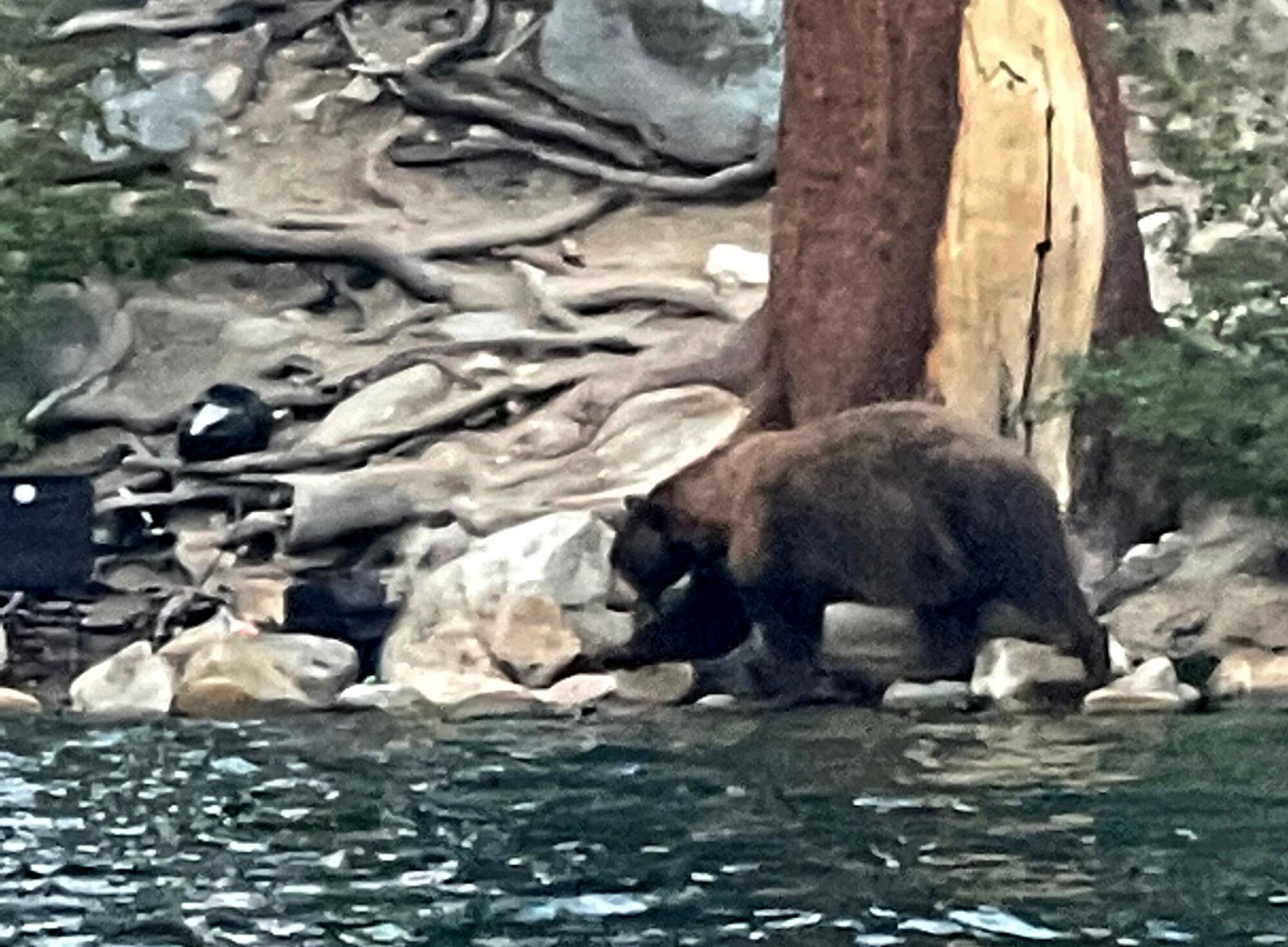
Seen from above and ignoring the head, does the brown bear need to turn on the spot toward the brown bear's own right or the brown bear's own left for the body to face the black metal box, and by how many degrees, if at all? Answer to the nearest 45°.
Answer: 0° — it already faces it

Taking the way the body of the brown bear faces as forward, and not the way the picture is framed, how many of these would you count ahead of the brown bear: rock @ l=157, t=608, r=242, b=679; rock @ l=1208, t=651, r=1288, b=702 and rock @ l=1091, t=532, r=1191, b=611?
1

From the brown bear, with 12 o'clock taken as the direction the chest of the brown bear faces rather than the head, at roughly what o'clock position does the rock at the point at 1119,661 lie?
The rock is roughly at 6 o'clock from the brown bear.

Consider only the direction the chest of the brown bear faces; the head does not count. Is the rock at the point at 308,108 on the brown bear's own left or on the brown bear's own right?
on the brown bear's own right

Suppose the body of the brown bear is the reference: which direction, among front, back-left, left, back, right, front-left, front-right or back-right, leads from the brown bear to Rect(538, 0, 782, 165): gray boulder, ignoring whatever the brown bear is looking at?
right

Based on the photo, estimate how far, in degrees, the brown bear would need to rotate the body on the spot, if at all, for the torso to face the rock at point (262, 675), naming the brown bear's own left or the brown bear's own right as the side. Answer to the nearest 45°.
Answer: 0° — it already faces it

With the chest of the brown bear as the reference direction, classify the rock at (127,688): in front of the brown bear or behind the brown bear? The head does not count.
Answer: in front

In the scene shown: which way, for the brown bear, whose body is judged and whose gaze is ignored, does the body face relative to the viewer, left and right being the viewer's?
facing to the left of the viewer

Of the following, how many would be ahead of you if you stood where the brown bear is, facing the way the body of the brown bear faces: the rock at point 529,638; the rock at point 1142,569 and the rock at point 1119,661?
1

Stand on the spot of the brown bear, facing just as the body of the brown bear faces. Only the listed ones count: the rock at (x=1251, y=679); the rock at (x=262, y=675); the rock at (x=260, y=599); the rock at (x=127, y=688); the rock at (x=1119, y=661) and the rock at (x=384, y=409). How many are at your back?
2

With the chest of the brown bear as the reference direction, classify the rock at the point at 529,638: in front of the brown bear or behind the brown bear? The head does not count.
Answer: in front

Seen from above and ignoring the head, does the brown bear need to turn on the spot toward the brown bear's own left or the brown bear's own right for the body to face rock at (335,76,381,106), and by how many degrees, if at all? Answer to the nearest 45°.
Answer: approximately 45° to the brown bear's own right

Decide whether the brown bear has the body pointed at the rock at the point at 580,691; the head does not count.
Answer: yes

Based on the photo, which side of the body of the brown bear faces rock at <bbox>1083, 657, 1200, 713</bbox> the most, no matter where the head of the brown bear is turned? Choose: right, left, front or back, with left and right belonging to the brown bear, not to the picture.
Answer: back

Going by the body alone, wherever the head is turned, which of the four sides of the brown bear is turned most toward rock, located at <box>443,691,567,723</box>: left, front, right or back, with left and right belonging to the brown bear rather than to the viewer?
front

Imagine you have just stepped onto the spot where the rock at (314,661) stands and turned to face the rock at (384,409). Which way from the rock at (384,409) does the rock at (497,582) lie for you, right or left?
right

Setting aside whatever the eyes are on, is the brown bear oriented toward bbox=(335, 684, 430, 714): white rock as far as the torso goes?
yes
